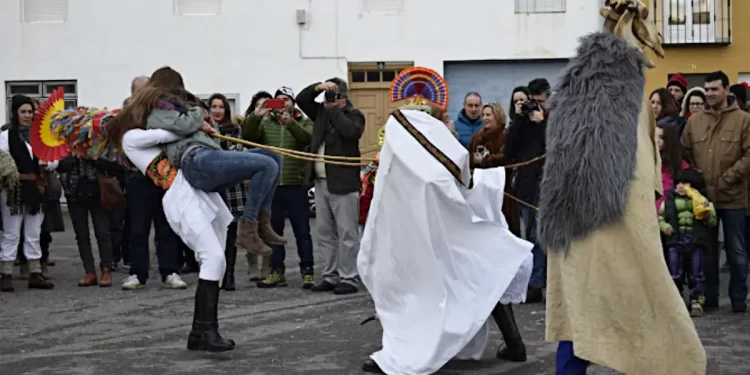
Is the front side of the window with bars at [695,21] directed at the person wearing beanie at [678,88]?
yes

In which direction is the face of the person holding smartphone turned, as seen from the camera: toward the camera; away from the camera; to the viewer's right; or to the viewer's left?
toward the camera

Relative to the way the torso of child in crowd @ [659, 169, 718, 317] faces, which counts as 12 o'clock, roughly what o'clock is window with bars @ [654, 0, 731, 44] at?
The window with bars is roughly at 6 o'clock from the child in crowd.

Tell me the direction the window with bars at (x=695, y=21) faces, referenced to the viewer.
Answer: facing the viewer

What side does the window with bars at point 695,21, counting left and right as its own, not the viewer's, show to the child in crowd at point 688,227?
front

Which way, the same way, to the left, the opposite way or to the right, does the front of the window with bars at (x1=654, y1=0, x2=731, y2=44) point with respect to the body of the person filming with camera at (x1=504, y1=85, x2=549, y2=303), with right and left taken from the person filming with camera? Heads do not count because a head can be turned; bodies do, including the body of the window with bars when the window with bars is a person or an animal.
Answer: the same way

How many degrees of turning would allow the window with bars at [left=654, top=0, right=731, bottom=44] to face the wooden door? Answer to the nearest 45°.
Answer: approximately 90° to its right

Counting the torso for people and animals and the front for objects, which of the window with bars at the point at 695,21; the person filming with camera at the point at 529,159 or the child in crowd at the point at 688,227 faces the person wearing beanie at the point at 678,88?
the window with bars

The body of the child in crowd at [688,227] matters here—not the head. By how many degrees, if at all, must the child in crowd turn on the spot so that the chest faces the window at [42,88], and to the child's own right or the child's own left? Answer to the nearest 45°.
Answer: approximately 135° to the child's own right

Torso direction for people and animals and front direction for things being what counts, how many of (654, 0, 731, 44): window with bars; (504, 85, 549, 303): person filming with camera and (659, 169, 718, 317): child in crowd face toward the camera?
3

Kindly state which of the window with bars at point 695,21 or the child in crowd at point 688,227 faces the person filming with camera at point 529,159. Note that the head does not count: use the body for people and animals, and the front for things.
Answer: the window with bars

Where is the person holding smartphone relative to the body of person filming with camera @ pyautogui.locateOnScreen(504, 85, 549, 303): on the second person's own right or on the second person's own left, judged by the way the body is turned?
on the second person's own right

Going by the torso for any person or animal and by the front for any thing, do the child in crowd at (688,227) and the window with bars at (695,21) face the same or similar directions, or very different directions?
same or similar directions

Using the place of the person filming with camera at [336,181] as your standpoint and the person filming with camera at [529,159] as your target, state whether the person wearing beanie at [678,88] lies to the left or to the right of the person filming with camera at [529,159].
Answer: left

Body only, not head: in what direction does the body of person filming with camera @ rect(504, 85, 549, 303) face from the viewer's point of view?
toward the camera
